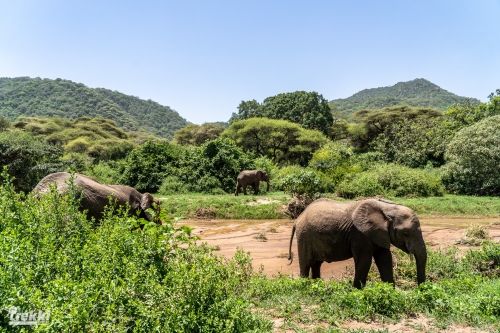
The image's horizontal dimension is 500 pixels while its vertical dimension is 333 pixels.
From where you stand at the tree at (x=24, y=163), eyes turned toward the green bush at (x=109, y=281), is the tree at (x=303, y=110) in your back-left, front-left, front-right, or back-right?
back-left

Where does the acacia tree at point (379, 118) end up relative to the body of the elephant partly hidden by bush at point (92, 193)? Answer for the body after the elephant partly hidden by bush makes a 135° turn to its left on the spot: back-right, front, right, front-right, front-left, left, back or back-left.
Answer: right

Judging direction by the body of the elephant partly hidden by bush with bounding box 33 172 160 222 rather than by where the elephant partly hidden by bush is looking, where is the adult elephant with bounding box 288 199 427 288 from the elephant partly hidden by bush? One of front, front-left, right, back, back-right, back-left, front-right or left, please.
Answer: front-right

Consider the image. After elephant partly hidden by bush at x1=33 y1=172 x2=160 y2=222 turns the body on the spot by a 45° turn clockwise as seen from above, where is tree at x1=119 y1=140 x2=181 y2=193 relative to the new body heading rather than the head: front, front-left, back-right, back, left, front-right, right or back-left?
back-left

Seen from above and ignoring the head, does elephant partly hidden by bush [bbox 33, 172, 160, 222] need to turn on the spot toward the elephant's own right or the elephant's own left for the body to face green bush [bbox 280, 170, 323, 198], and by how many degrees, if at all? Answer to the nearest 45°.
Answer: approximately 45° to the elephant's own left

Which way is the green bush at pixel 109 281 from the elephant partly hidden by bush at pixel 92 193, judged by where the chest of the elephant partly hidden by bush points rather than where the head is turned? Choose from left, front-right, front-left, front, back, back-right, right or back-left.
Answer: right

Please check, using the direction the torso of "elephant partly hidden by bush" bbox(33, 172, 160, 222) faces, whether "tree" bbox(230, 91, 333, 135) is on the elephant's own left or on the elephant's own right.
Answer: on the elephant's own left

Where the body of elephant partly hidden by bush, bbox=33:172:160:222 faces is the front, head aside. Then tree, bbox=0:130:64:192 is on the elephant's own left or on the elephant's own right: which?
on the elephant's own left

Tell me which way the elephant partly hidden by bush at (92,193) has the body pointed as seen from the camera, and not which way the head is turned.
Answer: to the viewer's right

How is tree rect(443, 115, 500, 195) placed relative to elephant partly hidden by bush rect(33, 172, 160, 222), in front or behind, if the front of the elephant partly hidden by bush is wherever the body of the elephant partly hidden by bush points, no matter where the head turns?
in front
